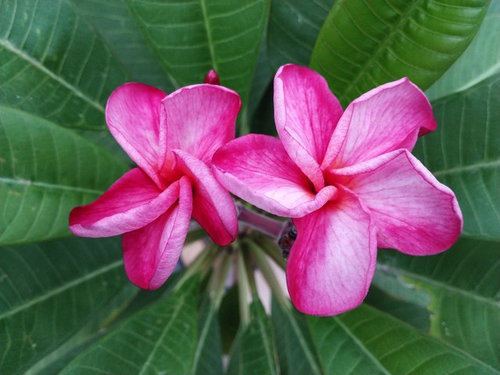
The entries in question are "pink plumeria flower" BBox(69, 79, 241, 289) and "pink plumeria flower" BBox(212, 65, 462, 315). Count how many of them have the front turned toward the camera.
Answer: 2

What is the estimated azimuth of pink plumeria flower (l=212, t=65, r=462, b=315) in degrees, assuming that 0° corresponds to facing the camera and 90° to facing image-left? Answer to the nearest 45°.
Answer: approximately 0°

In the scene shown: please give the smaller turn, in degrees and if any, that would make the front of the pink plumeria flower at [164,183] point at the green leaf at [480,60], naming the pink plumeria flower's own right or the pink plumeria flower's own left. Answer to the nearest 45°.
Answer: approximately 135° to the pink plumeria flower's own left
